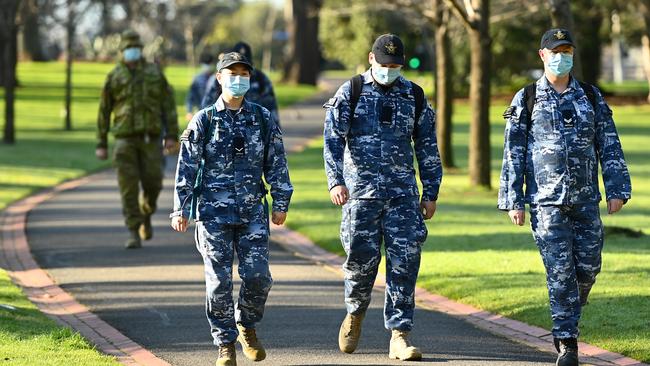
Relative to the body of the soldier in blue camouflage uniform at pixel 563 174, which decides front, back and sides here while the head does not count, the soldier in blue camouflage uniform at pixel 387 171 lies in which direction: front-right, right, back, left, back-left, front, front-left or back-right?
right

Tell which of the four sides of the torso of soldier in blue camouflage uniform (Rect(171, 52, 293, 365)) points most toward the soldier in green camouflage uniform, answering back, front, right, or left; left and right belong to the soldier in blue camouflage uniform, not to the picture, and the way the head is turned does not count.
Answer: back

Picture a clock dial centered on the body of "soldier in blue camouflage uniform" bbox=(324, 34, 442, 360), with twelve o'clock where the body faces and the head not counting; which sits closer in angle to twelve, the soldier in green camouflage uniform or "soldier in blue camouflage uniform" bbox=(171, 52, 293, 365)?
the soldier in blue camouflage uniform

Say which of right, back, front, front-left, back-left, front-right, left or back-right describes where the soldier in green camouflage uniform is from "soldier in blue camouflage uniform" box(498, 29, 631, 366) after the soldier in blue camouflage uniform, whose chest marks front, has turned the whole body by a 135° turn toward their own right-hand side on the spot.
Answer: front

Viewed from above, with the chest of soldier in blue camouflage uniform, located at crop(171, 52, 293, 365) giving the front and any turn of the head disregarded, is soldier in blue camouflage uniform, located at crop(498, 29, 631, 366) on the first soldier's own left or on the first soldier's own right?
on the first soldier's own left

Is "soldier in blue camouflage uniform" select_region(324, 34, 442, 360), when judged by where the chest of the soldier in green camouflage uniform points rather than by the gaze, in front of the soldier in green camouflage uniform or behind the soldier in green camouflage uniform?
in front

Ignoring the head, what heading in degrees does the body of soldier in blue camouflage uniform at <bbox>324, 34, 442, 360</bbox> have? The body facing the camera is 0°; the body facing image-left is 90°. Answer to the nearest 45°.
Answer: approximately 0°

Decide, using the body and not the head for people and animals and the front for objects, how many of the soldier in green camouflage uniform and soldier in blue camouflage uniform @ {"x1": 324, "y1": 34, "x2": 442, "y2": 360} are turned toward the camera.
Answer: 2

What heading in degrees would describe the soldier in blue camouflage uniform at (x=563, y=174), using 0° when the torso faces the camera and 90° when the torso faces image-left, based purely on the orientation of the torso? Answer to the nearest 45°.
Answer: approximately 0°
